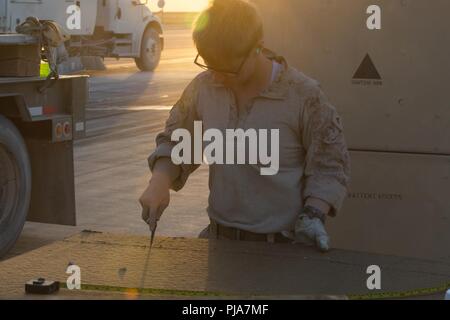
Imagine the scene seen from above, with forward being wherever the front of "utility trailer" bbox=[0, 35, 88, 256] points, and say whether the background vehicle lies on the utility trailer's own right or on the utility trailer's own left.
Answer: on the utility trailer's own right

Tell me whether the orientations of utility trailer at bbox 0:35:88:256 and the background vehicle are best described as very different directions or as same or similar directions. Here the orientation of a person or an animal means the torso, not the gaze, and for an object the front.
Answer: very different directions

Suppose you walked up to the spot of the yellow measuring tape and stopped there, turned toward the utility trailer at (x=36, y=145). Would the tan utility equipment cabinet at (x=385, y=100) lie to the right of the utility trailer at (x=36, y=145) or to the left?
right

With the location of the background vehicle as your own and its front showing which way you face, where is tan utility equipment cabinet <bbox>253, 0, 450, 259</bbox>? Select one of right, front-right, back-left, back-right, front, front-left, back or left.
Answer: front-right

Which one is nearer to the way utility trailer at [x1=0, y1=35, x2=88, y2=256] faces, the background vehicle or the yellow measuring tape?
the background vehicle

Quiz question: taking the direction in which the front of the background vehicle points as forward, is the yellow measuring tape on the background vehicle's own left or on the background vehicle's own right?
on the background vehicle's own right

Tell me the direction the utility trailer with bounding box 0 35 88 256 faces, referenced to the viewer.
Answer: facing away from the viewer and to the left of the viewer

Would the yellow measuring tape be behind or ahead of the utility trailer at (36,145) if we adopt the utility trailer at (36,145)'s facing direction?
behind

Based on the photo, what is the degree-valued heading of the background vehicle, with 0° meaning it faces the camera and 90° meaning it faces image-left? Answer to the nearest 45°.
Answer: approximately 315°
